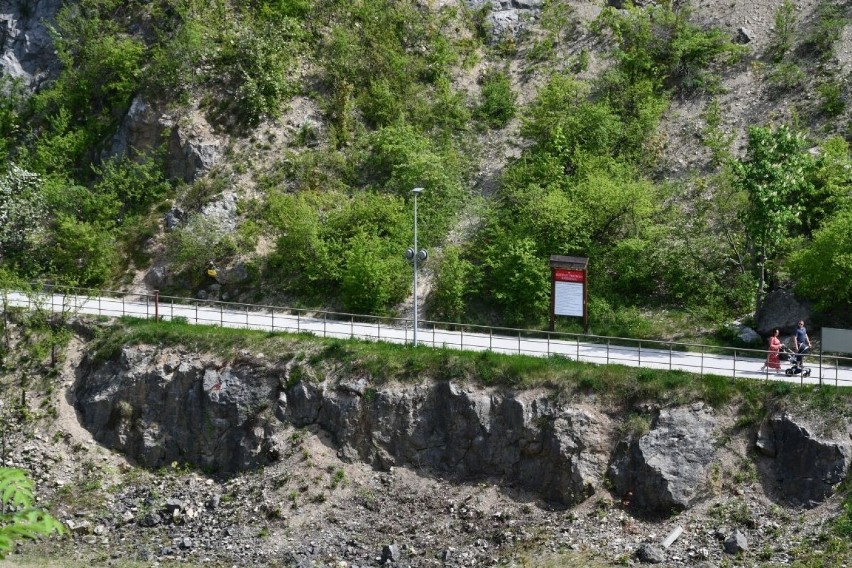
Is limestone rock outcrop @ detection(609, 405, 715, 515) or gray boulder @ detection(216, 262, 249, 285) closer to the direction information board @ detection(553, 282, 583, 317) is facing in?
the limestone rock outcrop

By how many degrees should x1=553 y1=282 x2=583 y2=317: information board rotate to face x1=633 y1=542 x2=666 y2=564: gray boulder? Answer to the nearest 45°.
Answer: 0° — it already faces it

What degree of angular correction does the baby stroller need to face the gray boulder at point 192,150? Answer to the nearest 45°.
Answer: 0° — it already faces it

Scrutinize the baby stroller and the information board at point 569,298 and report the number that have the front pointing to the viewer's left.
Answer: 1

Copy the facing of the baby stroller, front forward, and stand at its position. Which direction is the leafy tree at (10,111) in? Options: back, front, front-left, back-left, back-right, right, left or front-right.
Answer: front

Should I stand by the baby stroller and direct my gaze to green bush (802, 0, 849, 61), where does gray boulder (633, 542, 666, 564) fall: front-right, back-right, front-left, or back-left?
back-left

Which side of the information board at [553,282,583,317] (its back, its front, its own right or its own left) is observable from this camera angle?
front

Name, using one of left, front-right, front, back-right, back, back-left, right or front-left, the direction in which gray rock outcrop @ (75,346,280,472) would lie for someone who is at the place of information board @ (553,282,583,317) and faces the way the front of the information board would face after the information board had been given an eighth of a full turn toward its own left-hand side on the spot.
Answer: back-right

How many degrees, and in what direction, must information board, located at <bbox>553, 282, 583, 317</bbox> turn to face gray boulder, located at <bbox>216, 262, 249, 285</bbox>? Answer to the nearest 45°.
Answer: approximately 90° to its right

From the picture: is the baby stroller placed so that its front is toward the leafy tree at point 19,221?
yes

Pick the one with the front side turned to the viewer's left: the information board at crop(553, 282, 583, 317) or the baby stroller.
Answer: the baby stroller

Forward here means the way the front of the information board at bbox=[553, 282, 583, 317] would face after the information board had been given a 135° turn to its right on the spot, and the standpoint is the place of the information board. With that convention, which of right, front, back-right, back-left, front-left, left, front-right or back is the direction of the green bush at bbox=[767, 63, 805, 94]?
right

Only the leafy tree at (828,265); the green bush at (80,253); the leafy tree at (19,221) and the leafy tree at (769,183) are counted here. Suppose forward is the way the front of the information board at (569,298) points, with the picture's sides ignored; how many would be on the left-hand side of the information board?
2
